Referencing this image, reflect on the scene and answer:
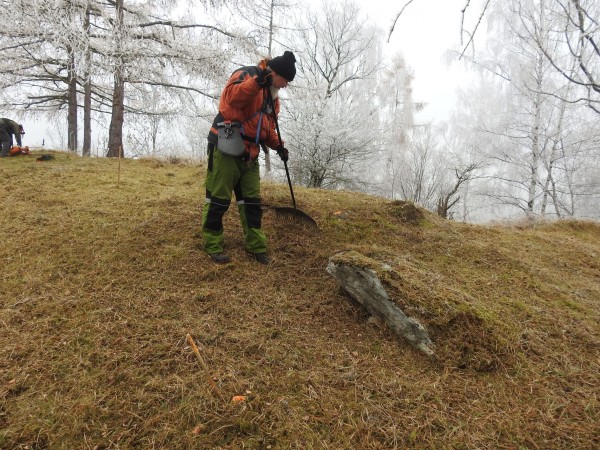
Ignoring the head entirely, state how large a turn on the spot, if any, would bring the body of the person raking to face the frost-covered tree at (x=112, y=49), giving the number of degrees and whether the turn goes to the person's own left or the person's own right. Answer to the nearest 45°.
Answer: approximately 180°

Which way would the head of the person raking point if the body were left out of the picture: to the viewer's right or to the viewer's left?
to the viewer's right

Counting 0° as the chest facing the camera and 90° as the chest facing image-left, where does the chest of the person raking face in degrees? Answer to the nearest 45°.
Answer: approximately 315°

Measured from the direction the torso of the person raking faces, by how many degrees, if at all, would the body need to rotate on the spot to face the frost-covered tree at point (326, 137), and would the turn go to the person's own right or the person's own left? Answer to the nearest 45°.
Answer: approximately 135° to the person's own left
